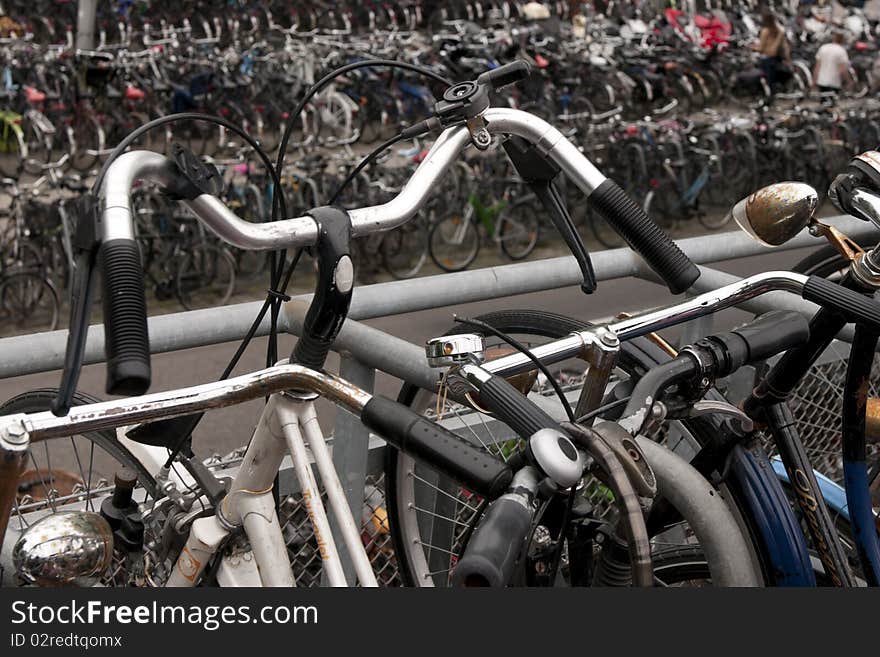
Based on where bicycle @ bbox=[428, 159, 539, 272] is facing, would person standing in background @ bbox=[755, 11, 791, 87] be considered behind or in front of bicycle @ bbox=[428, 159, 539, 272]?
behind

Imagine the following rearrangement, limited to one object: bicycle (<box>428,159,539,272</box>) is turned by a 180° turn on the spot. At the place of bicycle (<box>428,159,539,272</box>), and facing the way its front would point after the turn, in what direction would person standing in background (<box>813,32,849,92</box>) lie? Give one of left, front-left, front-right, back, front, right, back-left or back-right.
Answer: front

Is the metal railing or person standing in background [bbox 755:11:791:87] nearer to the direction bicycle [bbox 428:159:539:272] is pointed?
the metal railing
